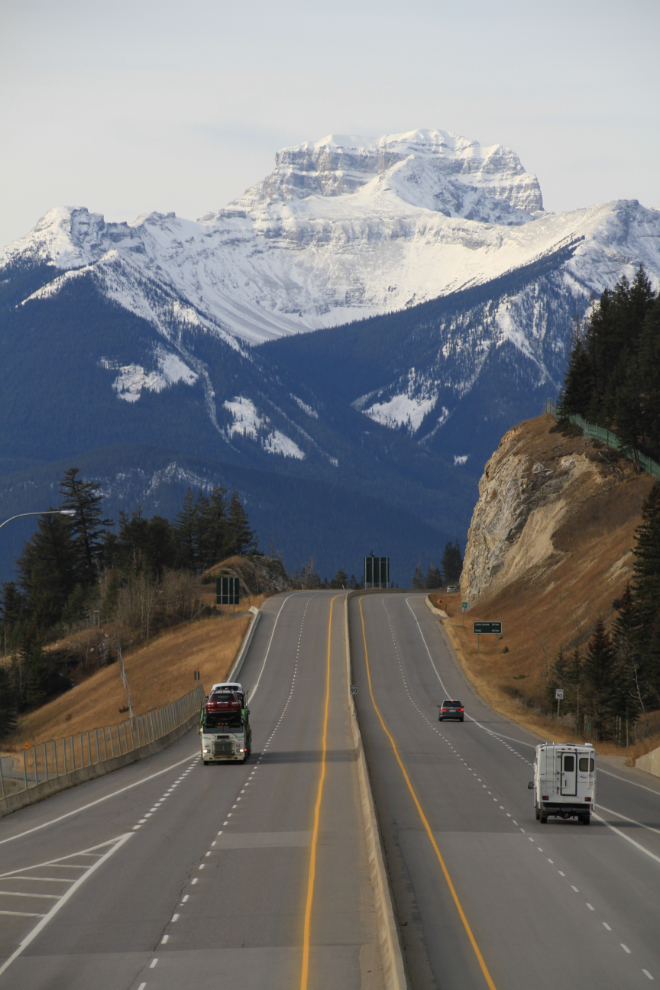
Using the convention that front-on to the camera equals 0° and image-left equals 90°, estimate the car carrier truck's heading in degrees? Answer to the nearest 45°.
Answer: approximately 0°

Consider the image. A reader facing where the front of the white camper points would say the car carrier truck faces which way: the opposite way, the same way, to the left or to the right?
the opposite way

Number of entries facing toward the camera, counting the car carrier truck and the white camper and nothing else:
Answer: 1

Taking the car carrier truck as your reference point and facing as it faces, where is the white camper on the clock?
The white camper is roughly at 11 o'clock from the car carrier truck.

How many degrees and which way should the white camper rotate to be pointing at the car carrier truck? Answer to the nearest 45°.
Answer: approximately 45° to its left

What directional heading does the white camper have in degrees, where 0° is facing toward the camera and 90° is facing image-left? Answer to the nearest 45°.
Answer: approximately 180°
